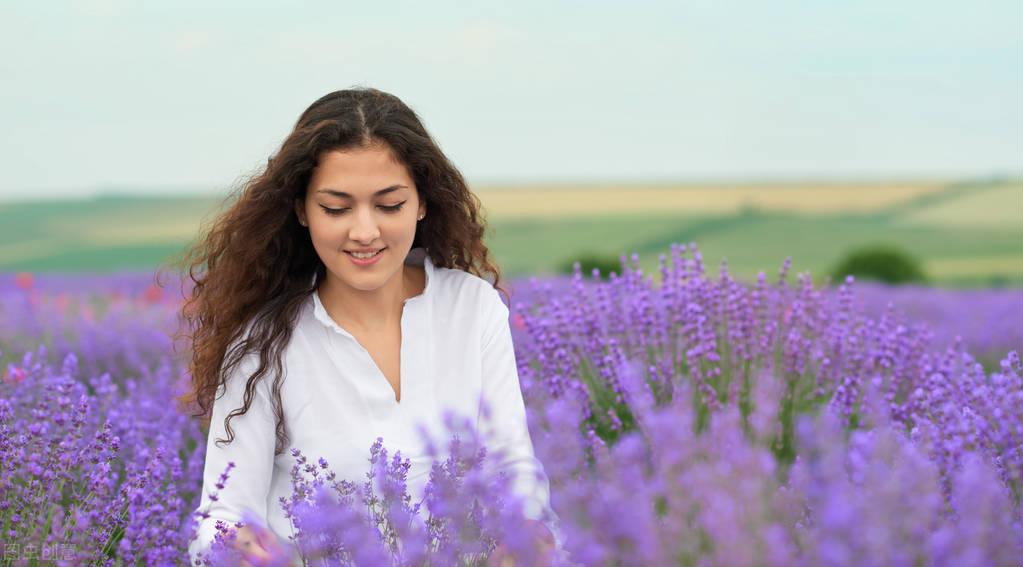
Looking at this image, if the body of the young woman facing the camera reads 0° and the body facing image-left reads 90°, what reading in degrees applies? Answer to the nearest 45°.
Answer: approximately 0°

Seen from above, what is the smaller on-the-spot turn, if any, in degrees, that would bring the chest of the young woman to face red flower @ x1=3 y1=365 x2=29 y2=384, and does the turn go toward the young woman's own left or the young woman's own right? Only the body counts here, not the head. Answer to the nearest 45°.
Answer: approximately 135° to the young woman's own right
